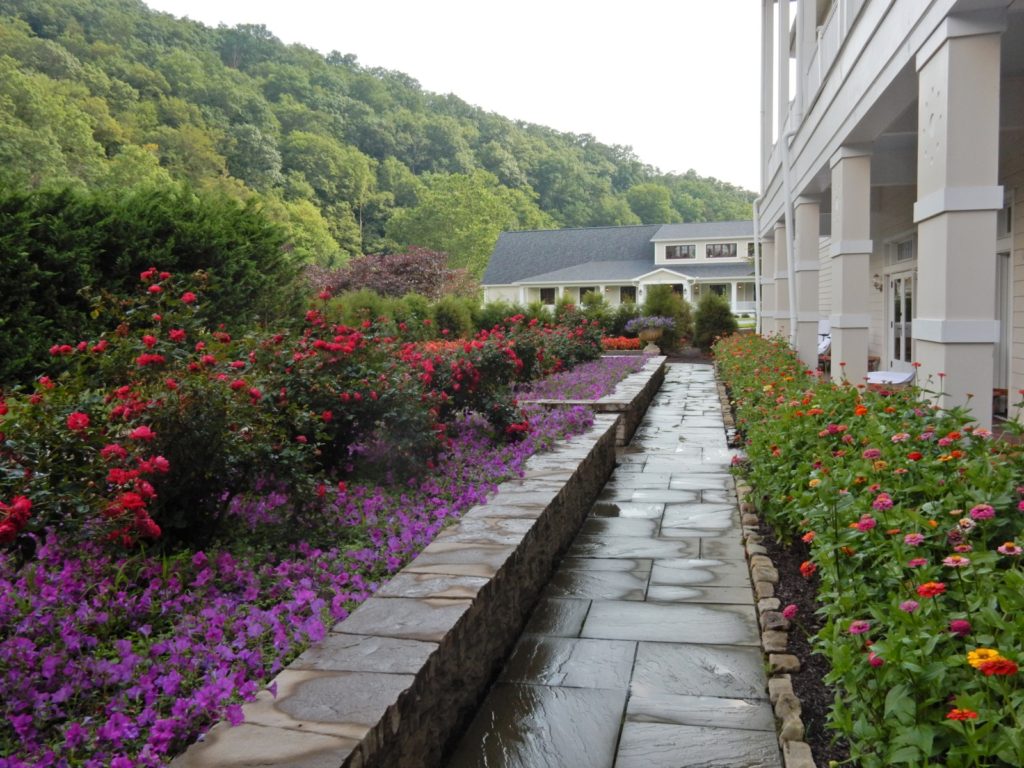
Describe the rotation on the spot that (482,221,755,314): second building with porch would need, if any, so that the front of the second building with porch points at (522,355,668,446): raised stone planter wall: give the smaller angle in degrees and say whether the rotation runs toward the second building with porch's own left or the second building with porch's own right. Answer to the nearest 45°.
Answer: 0° — it already faces it

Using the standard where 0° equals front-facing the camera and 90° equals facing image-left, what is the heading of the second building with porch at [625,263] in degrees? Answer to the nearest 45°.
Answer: approximately 0°

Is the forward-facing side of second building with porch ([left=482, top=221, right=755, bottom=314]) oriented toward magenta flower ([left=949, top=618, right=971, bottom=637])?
yes

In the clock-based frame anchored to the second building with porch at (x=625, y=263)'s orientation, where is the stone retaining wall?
The stone retaining wall is roughly at 12 o'clock from the second building with porch.
